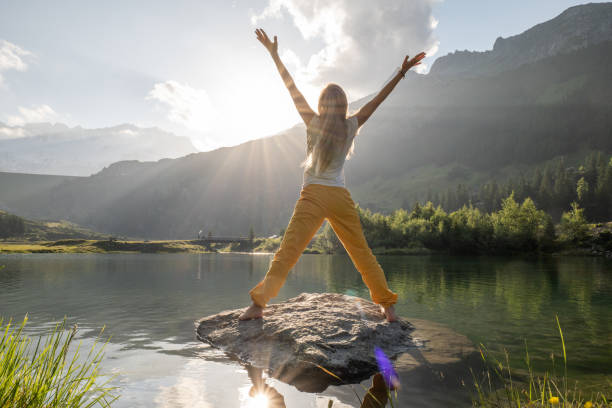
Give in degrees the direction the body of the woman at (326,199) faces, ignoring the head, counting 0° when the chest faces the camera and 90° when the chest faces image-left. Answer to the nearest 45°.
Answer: approximately 180°

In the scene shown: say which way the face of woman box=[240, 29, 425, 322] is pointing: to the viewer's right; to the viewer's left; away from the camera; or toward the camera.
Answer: away from the camera
